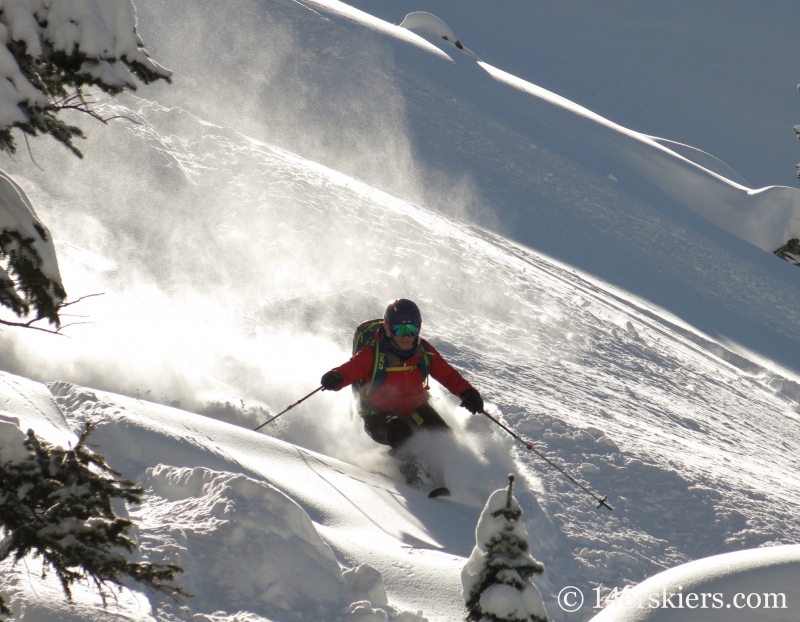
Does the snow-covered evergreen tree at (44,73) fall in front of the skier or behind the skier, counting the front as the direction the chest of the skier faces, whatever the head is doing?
in front

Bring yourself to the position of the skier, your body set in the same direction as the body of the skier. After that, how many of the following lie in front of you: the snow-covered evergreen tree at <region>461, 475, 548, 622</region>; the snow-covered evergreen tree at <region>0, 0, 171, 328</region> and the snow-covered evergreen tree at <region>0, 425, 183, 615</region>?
3

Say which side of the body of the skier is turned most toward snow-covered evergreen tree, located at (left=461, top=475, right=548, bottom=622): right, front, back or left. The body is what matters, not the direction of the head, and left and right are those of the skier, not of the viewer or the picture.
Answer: front

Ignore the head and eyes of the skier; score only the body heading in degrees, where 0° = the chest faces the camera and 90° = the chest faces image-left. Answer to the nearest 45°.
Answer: approximately 0°
